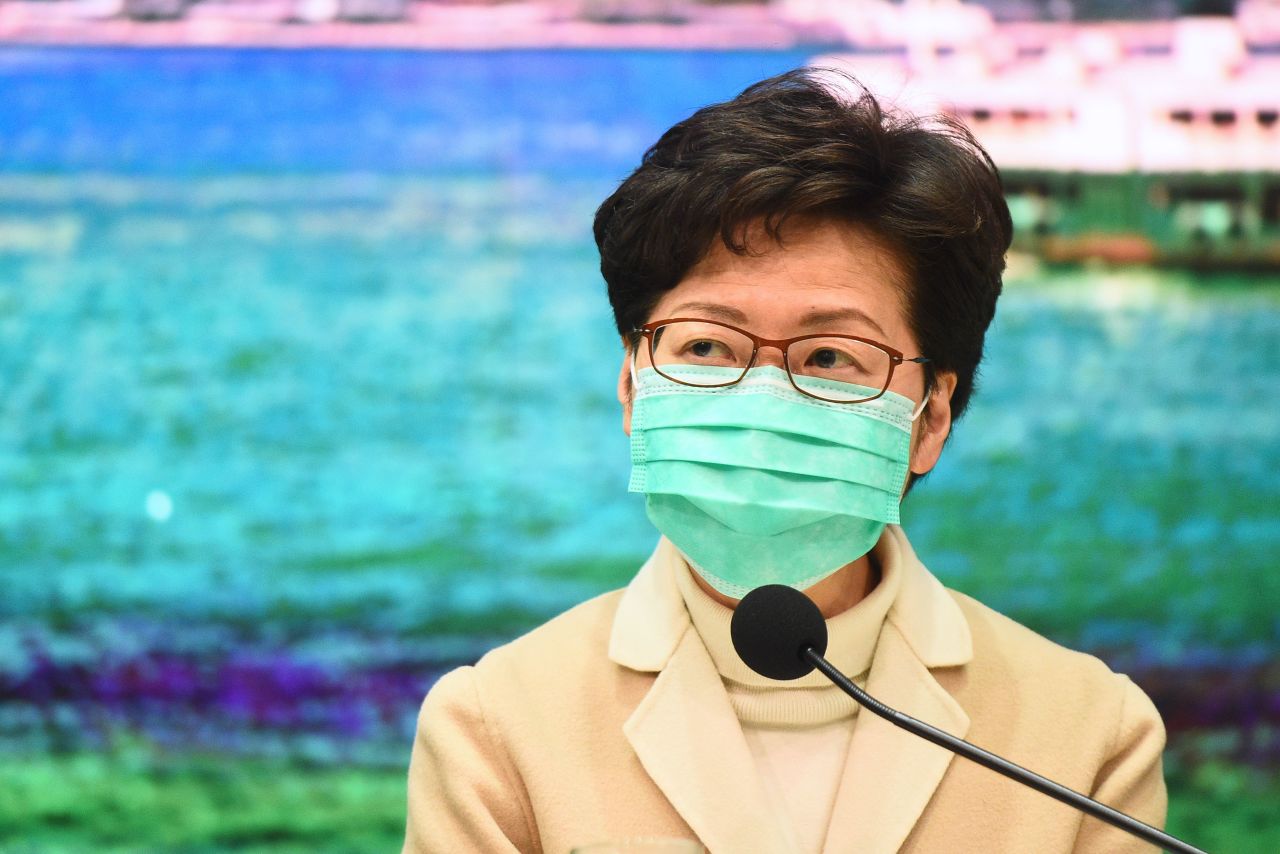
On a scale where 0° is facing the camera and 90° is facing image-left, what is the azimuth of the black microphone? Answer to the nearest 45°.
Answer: approximately 135°

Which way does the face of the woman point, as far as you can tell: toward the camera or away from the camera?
toward the camera

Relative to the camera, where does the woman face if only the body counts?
toward the camera

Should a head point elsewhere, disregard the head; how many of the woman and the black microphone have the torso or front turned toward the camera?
1

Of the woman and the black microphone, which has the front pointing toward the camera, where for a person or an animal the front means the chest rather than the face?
the woman
